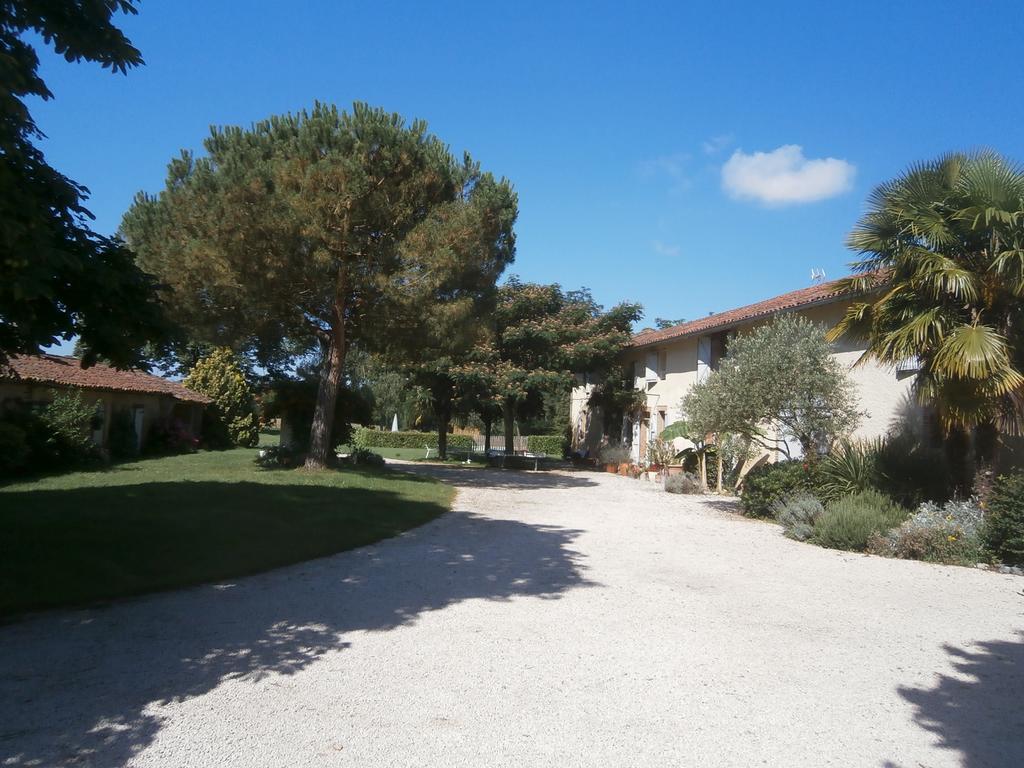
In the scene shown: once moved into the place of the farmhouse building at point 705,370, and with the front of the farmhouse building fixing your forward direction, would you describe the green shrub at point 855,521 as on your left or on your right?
on your left

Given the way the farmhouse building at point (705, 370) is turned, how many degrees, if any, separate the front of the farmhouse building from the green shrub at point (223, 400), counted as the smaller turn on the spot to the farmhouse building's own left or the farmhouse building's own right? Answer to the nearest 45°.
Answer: approximately 45° to the farmhouse building's own right

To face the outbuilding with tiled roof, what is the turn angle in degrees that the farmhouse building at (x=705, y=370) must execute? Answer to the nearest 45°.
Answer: approximately 45° to its right

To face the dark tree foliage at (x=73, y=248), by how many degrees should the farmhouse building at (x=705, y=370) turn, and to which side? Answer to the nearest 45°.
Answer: approximately 45° to its left

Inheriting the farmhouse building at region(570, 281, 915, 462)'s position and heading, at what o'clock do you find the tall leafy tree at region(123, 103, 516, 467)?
The tall leafy tree is roughly at 12 o'clock from the farmhouse building.

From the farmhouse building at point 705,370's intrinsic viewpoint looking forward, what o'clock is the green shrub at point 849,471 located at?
The green shrub is roughly at 10 o'clock from the farmhouse building.

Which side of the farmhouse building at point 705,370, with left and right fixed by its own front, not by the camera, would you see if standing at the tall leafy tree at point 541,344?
right

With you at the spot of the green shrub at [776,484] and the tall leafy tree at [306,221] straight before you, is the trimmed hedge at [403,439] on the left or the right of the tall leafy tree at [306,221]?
right

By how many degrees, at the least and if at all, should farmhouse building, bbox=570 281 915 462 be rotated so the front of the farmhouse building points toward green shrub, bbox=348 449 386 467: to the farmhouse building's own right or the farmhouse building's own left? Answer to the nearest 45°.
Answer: approximately 45° to the farmhouse building's own right

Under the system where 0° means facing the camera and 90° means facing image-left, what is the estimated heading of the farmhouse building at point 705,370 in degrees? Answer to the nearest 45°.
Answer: approximately 45°

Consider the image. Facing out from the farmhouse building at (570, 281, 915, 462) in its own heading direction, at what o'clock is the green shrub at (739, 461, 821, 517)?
The green shrub is roughly at 10 o'clock from the farmhouse building.
